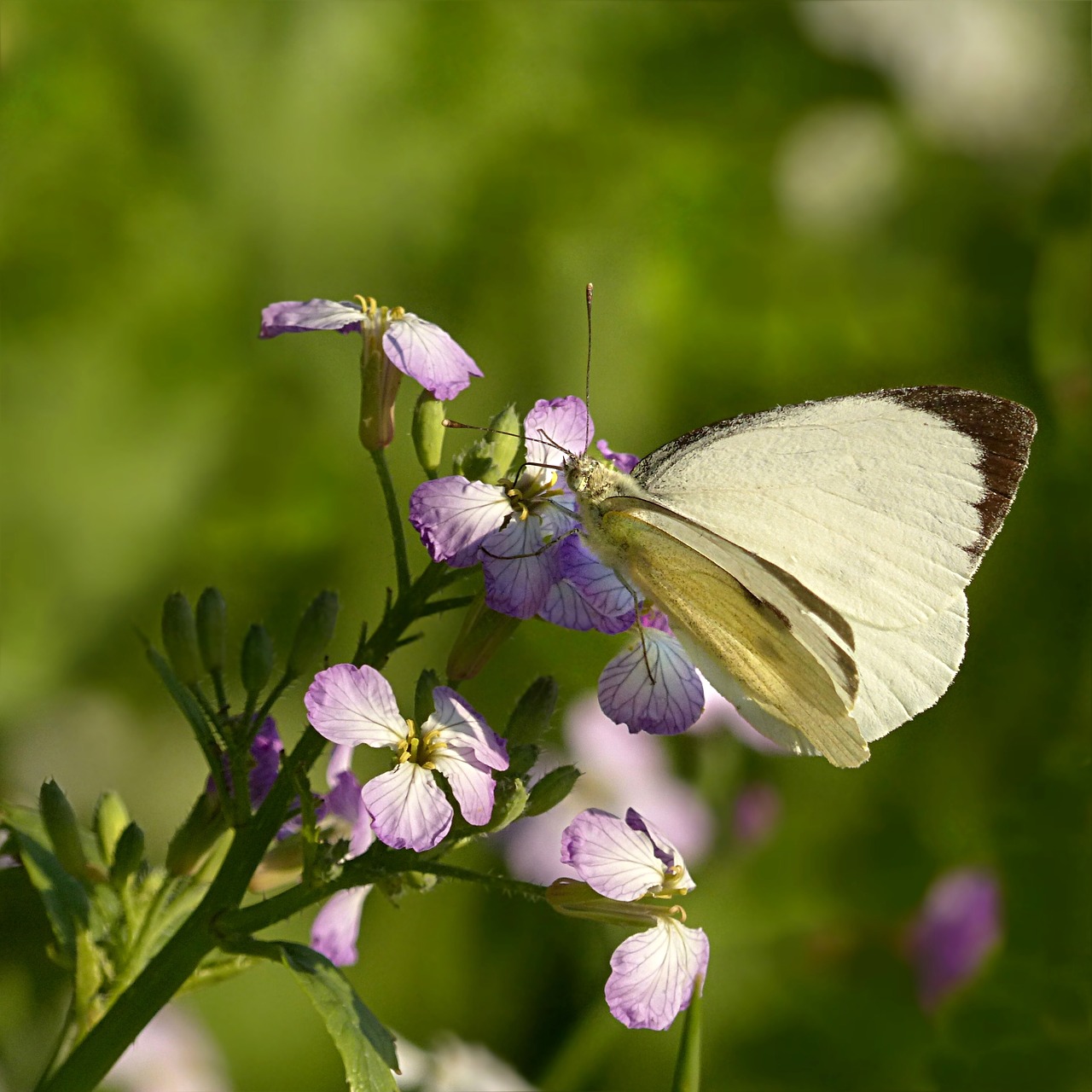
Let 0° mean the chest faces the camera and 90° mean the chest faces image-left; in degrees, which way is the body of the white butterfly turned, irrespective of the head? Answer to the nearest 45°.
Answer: approximately 90°

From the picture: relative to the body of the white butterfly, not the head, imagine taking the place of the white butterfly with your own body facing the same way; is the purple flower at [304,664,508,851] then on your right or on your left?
on your left
